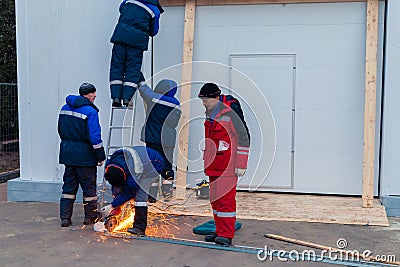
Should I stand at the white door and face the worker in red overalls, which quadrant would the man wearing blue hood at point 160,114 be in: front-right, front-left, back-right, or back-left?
front-right

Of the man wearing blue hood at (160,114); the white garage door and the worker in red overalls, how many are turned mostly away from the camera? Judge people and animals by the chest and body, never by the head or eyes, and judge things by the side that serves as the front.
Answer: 1

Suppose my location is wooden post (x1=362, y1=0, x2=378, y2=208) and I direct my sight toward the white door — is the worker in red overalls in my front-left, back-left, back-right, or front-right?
front-left

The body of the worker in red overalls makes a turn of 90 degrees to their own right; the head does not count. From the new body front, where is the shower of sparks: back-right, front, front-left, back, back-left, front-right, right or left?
front

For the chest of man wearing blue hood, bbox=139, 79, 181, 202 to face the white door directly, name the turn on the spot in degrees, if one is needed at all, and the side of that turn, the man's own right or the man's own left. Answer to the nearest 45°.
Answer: approximately 90° to the man's own right

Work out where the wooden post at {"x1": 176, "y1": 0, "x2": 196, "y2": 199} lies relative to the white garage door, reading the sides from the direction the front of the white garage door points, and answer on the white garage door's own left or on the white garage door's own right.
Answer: on the white garage door's own right

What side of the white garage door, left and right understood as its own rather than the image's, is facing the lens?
front

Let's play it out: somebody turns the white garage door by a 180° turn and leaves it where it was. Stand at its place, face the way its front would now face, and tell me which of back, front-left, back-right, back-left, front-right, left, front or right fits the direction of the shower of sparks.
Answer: back-left

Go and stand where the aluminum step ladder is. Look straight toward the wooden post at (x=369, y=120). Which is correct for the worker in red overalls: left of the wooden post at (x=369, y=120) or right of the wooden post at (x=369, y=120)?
right

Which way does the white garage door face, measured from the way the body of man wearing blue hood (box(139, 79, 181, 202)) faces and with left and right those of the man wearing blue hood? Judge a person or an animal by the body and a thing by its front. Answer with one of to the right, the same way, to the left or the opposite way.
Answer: the opposite way

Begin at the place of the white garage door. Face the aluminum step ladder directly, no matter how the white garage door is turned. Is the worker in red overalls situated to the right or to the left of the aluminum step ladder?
left

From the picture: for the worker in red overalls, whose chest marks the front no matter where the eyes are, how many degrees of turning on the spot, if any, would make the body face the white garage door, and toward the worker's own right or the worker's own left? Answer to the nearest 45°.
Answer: approximately 180°

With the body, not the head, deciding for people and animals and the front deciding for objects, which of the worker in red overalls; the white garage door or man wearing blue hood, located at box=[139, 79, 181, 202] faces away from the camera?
the man wearing blue hood

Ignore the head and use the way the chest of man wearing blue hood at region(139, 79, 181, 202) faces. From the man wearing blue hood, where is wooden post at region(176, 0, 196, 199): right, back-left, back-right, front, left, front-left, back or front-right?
front-right

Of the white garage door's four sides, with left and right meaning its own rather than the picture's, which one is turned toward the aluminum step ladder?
right

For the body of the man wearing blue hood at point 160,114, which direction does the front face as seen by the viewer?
away from the camera
